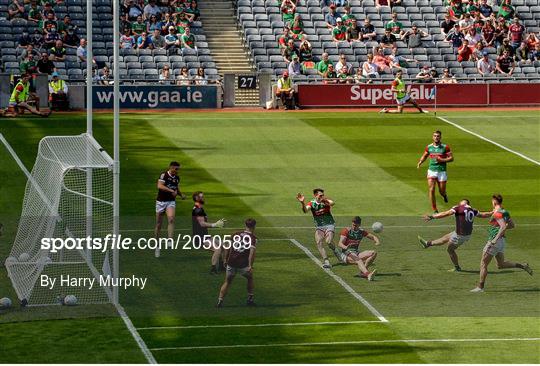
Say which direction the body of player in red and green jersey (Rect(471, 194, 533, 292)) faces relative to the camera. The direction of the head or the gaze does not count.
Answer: to the viewer's left

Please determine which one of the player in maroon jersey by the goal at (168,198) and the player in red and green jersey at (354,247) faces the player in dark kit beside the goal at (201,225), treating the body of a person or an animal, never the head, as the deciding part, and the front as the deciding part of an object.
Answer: the player in maroon jersey by the goal

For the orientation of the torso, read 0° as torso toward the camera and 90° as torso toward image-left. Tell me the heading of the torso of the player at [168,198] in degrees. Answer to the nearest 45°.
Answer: approximately 315°

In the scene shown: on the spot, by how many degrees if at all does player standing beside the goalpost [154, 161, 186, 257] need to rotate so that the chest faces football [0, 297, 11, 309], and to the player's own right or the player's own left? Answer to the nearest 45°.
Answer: approximately 90° to the player's own right

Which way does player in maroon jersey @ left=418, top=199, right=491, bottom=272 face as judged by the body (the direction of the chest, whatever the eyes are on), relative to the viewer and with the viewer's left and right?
facing away from the viewer and to the left of the viewer

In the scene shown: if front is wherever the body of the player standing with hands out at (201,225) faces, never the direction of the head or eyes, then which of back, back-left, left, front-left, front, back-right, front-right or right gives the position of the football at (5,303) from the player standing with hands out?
back-right

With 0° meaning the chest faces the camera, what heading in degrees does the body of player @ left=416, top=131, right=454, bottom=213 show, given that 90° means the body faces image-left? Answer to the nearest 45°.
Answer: approximately 0°

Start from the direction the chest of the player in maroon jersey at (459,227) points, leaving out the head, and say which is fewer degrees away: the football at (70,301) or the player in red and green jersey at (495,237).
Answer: the football

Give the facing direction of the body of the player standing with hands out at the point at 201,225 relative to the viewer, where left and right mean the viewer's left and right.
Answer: facing to the right of the viewer
